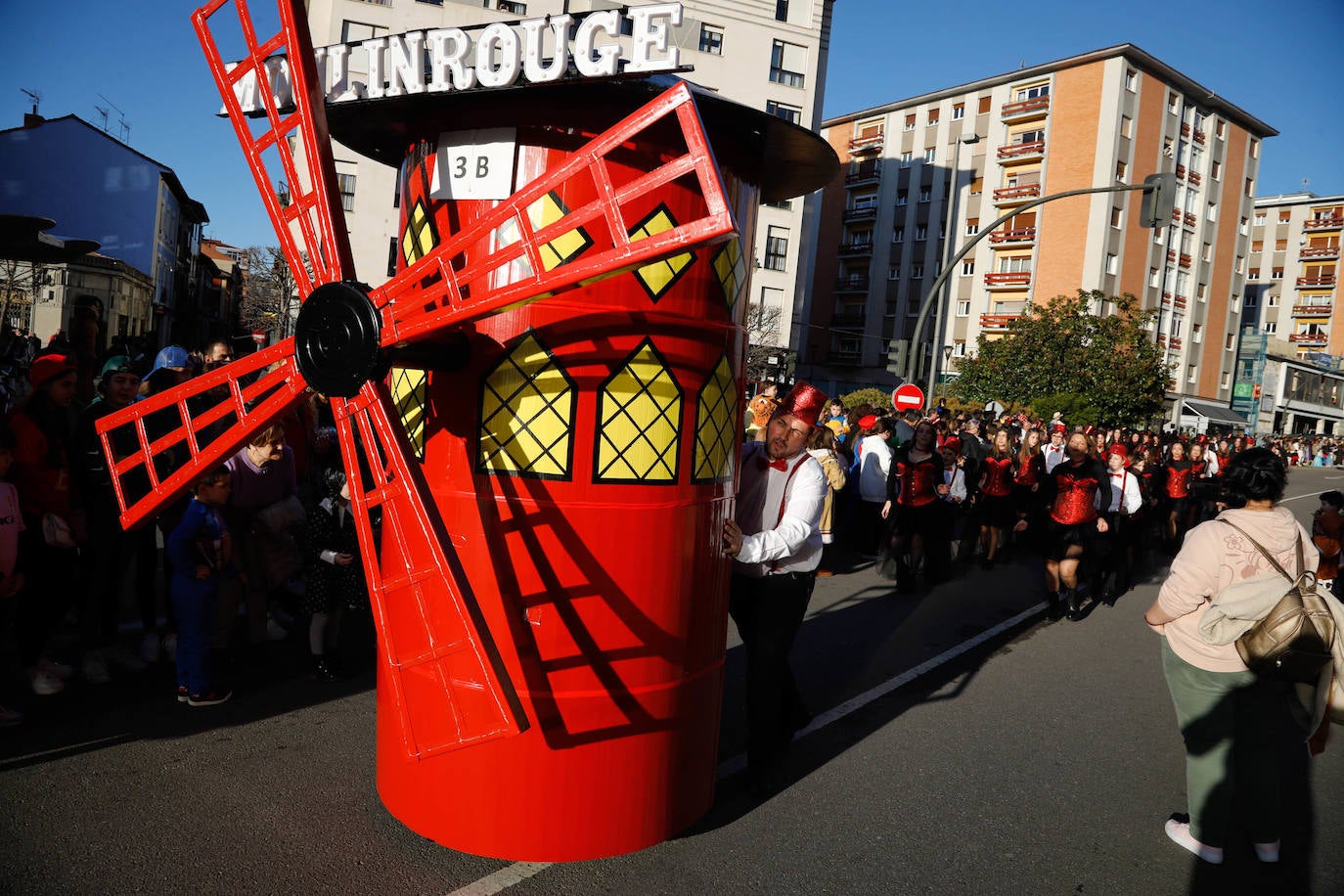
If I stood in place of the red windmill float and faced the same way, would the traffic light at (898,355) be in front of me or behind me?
behind

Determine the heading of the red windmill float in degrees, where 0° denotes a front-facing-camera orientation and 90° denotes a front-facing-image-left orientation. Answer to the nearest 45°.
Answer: approximately 45°

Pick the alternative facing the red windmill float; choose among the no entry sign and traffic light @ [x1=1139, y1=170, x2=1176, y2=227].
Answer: the no entry sign

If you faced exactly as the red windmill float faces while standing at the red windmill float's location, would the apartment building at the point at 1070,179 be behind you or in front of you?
behind

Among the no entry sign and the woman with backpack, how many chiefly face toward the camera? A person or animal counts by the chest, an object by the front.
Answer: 1

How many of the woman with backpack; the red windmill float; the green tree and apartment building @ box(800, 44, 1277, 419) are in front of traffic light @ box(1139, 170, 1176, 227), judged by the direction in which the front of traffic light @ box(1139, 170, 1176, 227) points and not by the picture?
2

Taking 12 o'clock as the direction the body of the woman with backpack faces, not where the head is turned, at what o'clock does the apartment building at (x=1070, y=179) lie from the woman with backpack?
The apartment building is roughly at 1 o'clock from the woman with backpack.
